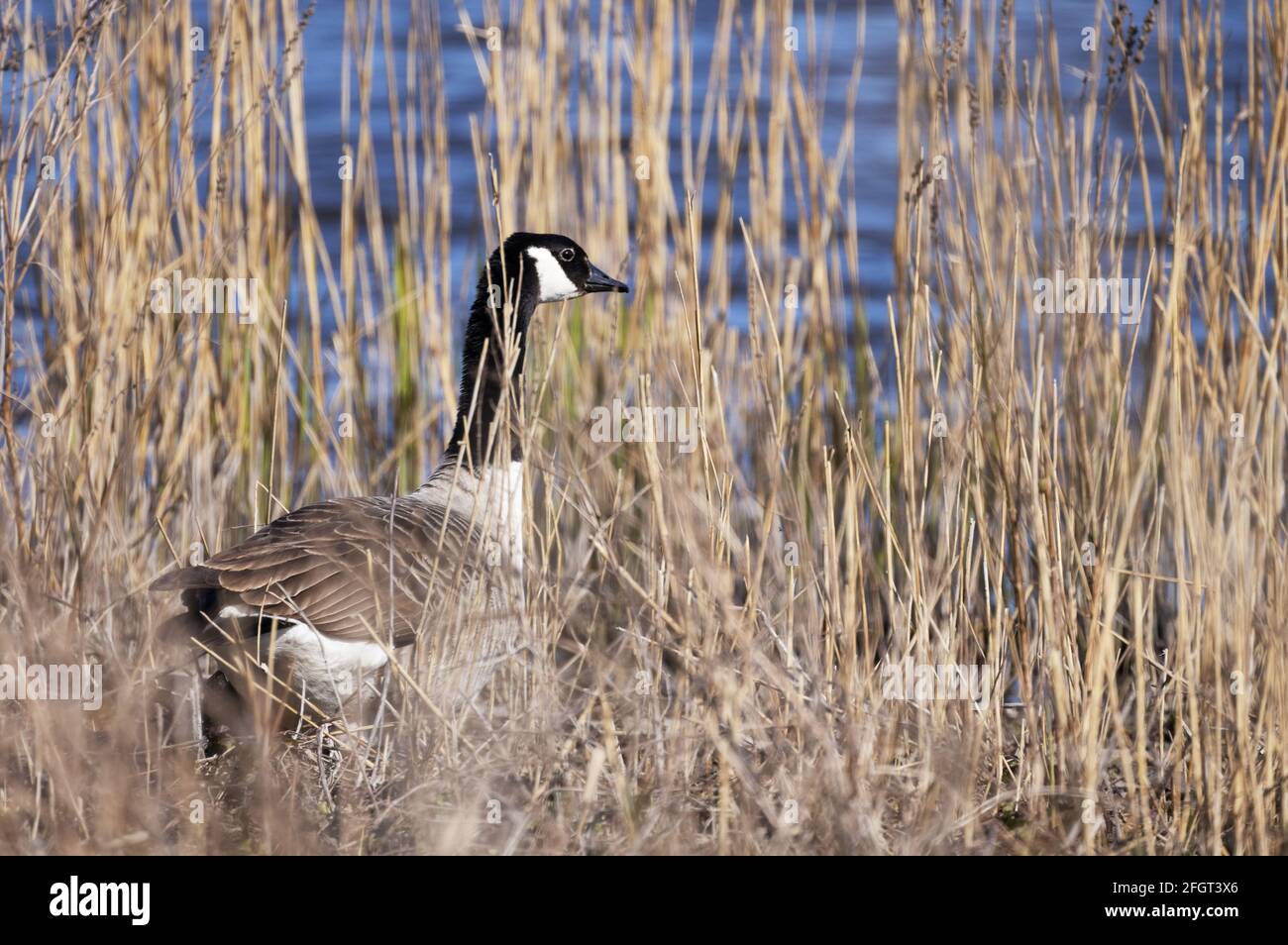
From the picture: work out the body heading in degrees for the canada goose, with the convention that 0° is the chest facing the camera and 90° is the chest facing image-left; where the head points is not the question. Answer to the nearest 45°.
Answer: approximately 270°
